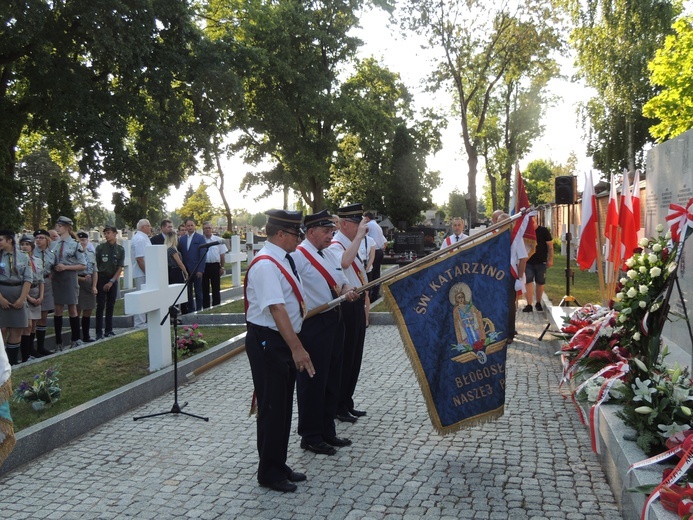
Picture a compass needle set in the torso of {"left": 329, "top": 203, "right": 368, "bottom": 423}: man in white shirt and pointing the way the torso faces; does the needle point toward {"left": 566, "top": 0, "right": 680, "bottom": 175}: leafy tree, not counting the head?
no

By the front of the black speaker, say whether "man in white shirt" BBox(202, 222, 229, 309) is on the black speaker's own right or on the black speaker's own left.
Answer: on the black speaker's own right

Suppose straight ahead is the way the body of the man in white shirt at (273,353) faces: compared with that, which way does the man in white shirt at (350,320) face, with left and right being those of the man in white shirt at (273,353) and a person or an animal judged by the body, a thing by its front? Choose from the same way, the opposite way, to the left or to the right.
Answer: the same way

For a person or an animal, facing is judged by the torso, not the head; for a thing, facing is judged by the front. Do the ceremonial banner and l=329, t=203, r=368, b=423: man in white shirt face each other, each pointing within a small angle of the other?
no

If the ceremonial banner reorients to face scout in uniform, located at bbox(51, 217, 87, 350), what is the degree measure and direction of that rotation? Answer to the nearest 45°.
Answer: approximately 135° to its right

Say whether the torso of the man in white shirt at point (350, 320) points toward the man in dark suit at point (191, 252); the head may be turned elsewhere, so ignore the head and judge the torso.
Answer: no

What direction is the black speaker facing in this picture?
toward the camera

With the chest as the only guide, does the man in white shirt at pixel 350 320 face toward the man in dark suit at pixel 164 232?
no

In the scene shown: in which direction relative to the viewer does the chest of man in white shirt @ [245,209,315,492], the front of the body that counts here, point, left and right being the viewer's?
facing to the right of the viewer

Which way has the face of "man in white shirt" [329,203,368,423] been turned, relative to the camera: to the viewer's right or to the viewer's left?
to the viewer's right

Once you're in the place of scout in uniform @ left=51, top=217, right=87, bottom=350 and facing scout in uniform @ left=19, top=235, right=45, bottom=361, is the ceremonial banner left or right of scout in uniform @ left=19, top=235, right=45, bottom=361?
left

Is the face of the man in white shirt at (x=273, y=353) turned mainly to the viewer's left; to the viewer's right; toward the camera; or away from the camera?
to the viewer's right

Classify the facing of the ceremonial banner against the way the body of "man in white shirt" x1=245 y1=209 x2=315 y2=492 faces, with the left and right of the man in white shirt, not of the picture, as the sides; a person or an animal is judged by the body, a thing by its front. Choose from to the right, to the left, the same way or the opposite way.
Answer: to the right

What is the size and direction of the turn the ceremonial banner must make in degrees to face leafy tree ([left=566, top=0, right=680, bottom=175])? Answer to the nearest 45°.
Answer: approximately 180°

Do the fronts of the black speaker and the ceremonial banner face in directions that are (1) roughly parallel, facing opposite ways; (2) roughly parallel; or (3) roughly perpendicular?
roughly parallel

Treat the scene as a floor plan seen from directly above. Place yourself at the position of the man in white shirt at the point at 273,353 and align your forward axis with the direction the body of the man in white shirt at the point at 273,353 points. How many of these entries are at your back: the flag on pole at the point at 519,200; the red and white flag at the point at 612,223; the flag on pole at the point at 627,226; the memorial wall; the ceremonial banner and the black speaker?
0

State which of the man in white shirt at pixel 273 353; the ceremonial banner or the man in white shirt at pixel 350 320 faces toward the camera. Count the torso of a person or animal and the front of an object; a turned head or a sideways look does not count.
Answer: the ceremonial banner
